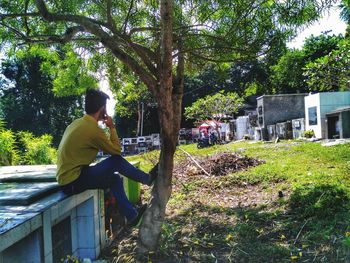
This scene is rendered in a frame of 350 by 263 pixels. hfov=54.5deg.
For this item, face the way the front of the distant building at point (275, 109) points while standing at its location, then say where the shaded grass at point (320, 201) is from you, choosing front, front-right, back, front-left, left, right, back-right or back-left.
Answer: front-left

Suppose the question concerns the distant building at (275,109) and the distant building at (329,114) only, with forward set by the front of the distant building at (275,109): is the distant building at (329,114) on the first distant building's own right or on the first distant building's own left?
on the first distant building's own left

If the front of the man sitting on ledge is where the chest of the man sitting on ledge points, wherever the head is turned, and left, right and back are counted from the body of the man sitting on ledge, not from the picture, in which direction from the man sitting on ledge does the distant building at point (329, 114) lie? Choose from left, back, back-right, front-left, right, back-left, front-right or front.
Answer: front

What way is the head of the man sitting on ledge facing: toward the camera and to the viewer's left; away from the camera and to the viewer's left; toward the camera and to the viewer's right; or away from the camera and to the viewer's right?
away from the camera and to the viewer's right

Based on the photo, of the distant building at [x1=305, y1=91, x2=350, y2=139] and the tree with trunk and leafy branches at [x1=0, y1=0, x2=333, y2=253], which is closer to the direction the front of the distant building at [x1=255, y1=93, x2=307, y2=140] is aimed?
the tree with trunk and leafy branches

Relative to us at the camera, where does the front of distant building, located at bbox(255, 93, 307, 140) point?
facing the viewer and to the left of the viewer

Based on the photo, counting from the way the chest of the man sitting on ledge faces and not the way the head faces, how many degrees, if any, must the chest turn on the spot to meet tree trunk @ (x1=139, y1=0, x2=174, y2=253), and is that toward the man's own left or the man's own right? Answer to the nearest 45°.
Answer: approximately 45° to the man's own right

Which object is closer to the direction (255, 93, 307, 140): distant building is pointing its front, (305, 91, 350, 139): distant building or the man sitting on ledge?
the man sitting on ledge

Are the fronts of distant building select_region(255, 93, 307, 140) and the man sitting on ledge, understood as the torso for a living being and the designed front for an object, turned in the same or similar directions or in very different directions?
very different directions

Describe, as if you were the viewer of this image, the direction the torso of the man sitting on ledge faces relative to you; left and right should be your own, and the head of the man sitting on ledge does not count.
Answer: facing away from the viewer and to the right of the viewer

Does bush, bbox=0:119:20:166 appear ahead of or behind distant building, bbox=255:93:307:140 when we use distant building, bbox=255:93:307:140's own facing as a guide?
ahead
